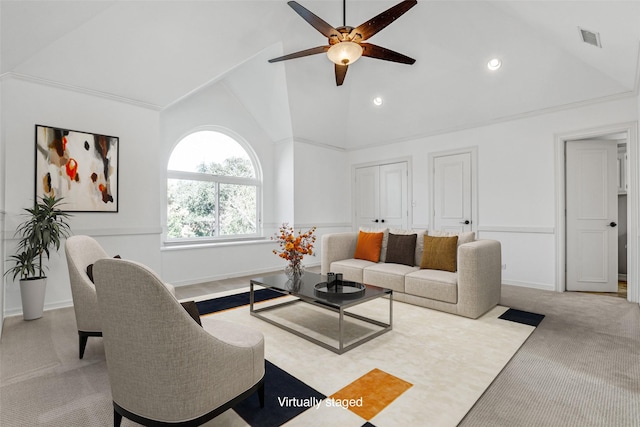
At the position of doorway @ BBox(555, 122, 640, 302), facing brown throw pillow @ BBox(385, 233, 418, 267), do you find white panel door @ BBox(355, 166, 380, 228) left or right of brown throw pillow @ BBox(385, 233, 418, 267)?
right

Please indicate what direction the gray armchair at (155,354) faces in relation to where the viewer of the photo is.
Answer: facing away from the viewer and to the right of the viewer

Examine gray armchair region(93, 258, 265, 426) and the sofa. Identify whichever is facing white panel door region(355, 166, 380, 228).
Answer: the gray armchair

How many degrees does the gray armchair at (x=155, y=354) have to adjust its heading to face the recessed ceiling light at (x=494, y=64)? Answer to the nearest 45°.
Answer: approximately 45° to its right

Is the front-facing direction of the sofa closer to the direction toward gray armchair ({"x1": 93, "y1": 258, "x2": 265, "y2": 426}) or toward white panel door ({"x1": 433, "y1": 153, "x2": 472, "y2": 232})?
the gray armchair

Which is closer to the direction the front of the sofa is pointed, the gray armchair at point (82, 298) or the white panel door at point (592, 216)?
the gray armchair

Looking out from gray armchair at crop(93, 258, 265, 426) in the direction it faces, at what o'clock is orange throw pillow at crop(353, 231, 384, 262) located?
The orange throw pillow is roughly at 12 o'clock from the gray armchair.

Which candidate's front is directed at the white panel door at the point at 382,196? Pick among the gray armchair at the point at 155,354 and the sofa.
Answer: the gray armchair

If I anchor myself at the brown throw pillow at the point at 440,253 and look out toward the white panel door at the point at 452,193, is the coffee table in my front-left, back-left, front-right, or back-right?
back-left

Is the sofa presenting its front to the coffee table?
yes

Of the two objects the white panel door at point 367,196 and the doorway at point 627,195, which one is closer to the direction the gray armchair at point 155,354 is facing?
the white panel door
